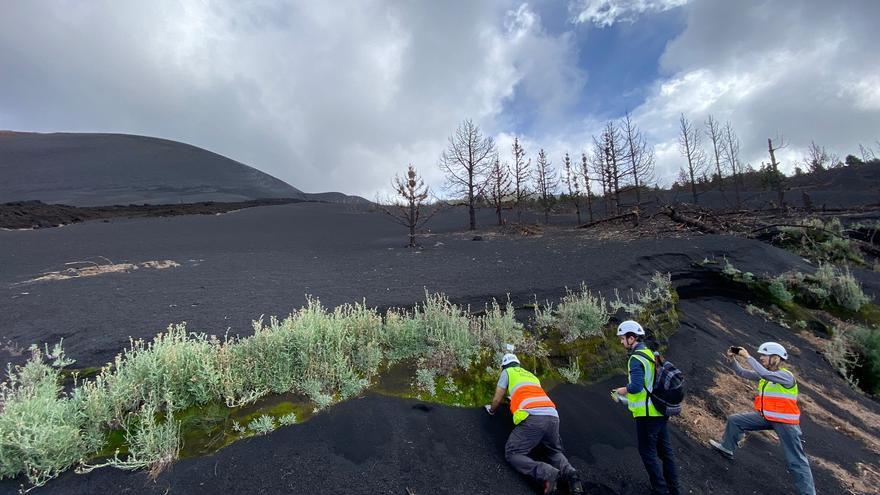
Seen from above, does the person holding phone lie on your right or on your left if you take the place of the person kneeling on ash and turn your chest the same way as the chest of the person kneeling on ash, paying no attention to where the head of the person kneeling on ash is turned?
on your right

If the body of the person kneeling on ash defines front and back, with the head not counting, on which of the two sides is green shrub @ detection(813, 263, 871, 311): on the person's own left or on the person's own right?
on the person's own right

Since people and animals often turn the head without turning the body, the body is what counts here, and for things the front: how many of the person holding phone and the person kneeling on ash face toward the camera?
0

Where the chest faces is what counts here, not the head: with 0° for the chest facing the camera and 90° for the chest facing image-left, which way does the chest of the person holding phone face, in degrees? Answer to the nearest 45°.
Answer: approximately 90°

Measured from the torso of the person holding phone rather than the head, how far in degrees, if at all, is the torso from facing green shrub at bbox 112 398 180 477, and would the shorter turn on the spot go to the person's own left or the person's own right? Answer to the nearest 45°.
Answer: approximately 45° to the person's own left

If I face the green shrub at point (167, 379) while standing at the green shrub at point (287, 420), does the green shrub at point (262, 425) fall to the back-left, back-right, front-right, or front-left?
front-left

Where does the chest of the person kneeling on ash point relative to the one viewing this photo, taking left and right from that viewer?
facing away from the viewer and to the left of the viewer

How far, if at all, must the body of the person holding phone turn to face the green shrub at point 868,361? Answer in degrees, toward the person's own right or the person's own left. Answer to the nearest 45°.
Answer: approximately 90° to the person's own right

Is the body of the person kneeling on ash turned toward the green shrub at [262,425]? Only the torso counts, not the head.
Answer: no

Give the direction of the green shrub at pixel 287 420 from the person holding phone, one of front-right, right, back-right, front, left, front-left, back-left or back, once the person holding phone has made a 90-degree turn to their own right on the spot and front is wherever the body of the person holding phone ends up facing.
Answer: back-left

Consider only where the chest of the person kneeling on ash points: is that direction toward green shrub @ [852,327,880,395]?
no

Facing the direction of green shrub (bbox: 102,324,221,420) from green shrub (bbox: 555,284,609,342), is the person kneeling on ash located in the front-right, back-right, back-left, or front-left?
front-left

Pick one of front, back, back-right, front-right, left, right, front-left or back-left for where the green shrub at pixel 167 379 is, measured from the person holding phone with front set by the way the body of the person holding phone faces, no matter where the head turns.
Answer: front-left
